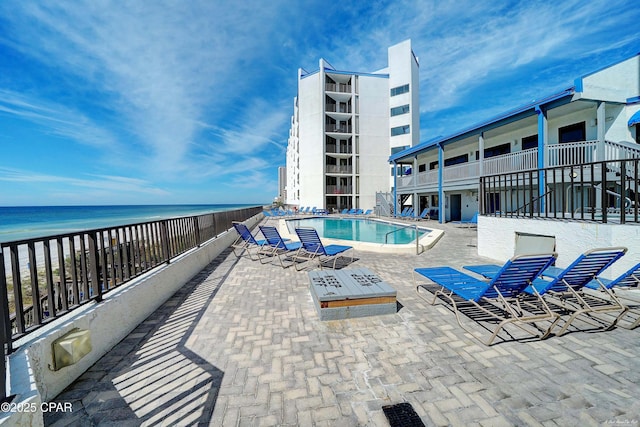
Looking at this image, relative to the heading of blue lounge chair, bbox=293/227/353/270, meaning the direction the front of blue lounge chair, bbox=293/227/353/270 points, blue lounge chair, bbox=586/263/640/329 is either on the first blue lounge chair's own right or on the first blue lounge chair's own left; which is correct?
on the first blue lounge chair's own right

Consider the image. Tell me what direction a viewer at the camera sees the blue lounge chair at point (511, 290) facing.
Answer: facing away from the viewer and to the left of the viewer

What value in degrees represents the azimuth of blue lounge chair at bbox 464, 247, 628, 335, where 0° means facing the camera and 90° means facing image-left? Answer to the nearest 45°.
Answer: approximately 135°

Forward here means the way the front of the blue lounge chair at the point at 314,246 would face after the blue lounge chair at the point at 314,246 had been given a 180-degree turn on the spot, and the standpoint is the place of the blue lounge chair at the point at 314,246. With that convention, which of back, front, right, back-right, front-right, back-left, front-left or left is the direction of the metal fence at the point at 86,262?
front
